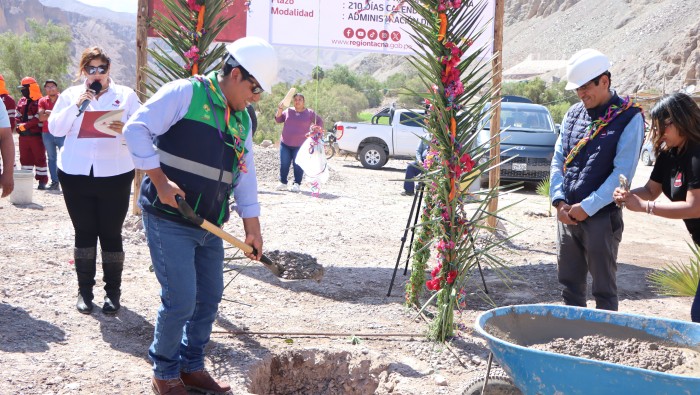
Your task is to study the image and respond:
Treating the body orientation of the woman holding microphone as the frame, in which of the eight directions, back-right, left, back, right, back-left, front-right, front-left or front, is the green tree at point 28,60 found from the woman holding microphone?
back

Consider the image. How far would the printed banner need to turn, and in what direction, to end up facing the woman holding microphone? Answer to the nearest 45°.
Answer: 0° — it already faces them

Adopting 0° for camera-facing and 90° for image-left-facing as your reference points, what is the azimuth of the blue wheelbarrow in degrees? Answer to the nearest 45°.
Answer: approximately 90°

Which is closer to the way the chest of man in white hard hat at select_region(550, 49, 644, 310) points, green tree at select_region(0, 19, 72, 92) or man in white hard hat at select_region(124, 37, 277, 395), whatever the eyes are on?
the man in white hard hat

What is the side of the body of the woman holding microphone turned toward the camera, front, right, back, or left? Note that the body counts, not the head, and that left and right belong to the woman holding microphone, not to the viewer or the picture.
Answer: front

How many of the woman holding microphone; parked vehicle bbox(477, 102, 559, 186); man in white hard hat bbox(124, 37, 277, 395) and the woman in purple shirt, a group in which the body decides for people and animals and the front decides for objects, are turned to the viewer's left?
0

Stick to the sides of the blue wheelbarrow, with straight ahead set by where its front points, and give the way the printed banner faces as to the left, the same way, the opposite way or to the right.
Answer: to the left

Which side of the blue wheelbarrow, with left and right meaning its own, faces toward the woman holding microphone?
front

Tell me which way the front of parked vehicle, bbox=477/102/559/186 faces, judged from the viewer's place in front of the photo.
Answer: facing the viewer

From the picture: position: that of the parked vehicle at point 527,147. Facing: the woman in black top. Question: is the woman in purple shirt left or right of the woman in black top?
right

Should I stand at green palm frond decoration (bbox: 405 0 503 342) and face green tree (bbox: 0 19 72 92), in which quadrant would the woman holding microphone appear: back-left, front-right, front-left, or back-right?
front-left

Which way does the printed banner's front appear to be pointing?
toward the camera

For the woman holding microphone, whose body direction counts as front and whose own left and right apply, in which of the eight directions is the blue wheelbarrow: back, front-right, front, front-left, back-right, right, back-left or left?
front-left

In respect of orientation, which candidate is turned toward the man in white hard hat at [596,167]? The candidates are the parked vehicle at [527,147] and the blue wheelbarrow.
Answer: the parked vehicle

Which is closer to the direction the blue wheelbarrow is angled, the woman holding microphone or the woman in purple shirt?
the woman holding microphone

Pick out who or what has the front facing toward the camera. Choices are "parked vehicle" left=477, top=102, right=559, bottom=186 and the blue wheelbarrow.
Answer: the parked vehicle

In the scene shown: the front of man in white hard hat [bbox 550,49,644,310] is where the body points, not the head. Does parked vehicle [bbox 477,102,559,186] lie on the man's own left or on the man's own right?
on the man's own right

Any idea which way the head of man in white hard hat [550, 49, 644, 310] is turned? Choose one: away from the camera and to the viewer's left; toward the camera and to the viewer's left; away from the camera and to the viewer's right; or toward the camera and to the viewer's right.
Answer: toward the camera and to the viewer's left

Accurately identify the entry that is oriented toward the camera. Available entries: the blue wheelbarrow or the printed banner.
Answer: the printed banner

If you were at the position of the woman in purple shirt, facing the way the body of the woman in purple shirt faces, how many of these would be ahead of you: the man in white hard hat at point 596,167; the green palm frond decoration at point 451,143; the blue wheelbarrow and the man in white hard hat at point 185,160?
4

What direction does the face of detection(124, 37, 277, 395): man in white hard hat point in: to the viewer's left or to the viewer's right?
to the viewer's right

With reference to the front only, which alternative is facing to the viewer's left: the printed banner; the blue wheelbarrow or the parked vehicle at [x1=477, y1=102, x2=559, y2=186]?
the blue wheelbarrow
